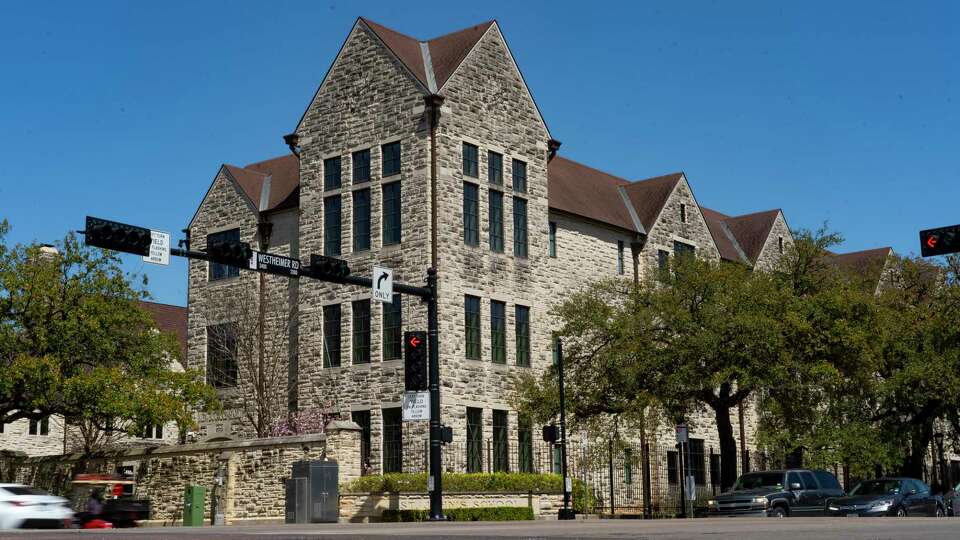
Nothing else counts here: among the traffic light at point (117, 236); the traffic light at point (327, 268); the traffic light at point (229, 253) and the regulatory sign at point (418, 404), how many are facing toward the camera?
4

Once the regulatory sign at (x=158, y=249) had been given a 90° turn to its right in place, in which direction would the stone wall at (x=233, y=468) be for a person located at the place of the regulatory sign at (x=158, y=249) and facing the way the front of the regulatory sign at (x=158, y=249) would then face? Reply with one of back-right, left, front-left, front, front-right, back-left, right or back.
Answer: right

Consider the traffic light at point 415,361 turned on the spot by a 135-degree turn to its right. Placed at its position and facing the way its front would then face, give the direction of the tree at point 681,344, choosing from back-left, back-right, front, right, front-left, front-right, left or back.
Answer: right

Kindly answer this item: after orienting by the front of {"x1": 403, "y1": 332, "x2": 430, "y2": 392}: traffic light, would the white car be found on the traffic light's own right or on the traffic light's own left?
on the traffic light's own right

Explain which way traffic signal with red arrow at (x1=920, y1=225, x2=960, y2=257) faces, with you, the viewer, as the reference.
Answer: facing the viewer

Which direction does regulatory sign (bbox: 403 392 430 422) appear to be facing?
toward the camera

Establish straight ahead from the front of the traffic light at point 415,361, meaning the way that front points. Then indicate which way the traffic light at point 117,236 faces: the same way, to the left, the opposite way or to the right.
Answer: the same way

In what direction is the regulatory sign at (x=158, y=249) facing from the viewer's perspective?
toward the camera

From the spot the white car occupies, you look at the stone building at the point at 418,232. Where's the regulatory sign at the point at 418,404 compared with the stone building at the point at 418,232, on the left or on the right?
right

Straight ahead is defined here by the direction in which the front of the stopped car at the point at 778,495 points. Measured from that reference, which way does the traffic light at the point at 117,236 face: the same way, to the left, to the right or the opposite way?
to the left

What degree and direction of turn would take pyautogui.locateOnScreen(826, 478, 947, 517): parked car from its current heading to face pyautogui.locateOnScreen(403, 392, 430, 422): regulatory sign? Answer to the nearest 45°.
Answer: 0° — it already faces it

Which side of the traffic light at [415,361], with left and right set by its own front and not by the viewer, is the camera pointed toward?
front

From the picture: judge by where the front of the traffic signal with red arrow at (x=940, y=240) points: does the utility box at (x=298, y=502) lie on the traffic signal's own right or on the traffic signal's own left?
on the traffic signal's own right

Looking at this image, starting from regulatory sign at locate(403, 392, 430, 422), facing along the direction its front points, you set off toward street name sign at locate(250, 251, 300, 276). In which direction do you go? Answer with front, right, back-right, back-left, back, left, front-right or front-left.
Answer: front-right
